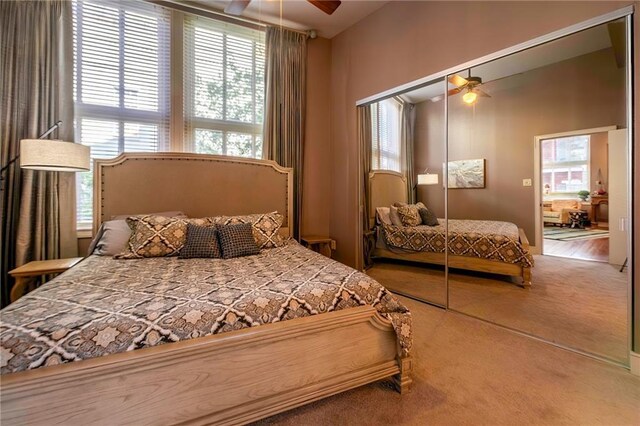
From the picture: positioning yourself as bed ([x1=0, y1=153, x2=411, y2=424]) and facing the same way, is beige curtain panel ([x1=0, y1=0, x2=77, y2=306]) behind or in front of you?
behind

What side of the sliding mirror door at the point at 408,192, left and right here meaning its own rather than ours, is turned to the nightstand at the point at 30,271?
front

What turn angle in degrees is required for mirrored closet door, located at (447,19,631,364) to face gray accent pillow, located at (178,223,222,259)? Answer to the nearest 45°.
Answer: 0° — it already faces it

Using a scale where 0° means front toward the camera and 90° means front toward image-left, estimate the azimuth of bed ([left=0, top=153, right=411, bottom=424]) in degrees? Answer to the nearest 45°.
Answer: approximately 0°

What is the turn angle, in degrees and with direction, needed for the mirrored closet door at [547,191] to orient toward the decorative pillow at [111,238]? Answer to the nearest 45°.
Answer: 0° — it already faces it

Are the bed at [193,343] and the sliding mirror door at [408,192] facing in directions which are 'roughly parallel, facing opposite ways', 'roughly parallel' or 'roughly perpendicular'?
roughly perpendicular

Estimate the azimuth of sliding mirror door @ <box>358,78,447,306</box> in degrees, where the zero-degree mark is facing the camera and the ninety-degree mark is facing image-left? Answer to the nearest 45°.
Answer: approximately 45°

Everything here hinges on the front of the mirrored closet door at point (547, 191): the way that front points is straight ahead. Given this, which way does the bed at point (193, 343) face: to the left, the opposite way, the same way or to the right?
to the left

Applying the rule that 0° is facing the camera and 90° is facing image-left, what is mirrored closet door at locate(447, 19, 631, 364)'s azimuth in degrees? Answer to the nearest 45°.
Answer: approximately 45°

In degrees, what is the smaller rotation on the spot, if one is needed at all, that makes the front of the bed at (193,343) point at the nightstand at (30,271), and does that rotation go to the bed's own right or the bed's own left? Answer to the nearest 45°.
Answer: approximately 135° to the bed's own right

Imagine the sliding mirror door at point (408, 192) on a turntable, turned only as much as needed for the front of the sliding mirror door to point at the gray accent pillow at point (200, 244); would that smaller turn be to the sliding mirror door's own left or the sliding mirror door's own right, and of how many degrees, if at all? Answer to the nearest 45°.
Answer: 0° — it already faces it

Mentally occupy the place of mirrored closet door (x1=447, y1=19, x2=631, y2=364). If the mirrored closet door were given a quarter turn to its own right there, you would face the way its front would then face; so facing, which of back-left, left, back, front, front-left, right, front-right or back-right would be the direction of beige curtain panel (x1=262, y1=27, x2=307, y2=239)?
front-left

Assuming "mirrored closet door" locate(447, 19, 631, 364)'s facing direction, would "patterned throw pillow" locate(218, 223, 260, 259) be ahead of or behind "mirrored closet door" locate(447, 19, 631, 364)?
ahead

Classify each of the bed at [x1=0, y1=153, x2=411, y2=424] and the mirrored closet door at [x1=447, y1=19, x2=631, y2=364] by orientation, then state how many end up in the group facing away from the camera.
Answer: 0

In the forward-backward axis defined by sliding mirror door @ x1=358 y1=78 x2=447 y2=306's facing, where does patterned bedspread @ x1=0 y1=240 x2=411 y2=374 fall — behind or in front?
in front
